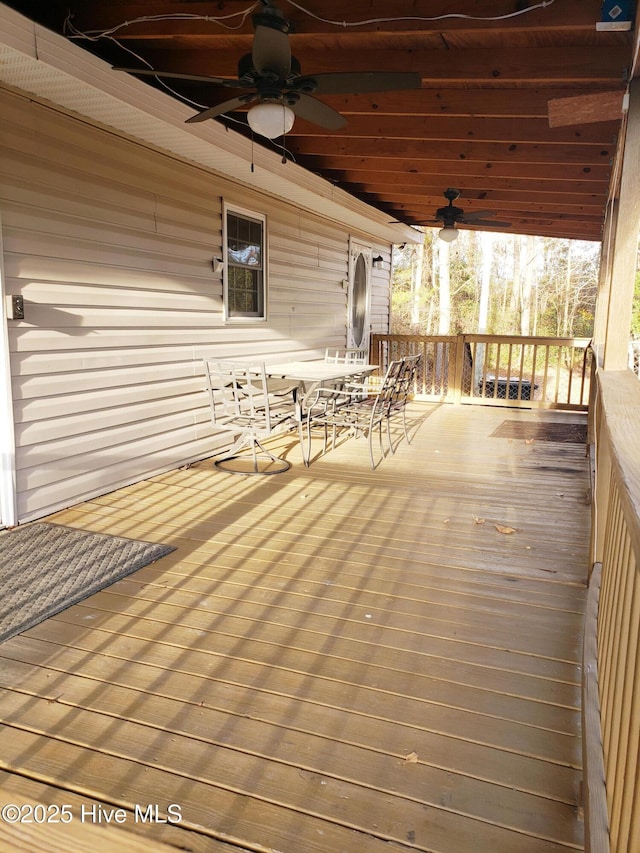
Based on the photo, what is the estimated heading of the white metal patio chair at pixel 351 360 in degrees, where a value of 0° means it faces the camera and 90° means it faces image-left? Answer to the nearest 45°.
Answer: approximately 0°

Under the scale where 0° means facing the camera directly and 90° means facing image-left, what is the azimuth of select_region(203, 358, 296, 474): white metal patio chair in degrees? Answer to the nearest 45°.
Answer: approximately 225°

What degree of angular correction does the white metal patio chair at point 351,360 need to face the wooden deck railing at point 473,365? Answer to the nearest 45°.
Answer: approximately 135° to its left

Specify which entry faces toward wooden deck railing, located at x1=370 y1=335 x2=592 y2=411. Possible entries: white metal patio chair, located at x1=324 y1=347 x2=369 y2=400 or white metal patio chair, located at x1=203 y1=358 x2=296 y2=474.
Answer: white metal patio chair, located at x1=203 y1=358 x2=296 y2=474

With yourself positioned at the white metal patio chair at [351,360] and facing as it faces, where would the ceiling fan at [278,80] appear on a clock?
The ceiling fan is roughly at 12 o'clock from the white metal patio chair.

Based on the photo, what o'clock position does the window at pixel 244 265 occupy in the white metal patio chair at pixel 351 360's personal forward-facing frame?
The window is roughly at 1 o'clock from the white metal patio chair.

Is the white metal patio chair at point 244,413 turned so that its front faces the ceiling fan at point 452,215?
yes

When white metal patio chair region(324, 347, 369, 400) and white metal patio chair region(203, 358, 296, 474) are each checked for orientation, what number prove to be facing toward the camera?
1

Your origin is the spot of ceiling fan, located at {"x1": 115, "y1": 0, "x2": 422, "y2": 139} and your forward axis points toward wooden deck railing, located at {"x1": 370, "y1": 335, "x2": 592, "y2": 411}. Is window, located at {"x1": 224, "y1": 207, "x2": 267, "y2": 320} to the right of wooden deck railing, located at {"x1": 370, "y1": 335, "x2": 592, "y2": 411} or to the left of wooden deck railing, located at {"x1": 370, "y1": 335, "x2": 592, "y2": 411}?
left
